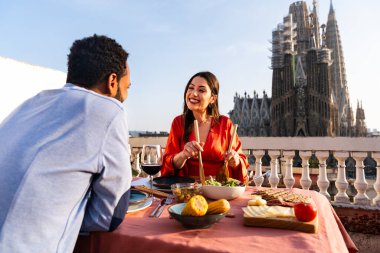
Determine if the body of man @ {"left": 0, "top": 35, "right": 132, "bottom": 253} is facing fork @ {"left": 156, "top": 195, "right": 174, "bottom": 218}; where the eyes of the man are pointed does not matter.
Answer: yes

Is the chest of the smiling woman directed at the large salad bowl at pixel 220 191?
yes

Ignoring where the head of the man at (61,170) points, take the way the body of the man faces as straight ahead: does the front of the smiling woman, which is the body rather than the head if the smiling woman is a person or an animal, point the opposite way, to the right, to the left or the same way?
the opposite way

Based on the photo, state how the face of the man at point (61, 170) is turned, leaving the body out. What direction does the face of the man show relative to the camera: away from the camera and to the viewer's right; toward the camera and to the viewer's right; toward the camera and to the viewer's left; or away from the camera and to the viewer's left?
away from the camera and to the viewer's right

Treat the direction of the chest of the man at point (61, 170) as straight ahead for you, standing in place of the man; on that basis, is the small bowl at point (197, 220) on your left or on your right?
on your right

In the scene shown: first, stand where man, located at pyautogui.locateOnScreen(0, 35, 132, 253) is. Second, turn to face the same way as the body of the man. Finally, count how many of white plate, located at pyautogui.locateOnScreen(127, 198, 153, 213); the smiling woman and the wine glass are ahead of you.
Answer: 3

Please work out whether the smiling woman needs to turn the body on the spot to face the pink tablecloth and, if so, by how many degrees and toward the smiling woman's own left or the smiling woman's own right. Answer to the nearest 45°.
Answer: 0° — they already face it

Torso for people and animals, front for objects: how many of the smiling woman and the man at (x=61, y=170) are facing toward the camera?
1

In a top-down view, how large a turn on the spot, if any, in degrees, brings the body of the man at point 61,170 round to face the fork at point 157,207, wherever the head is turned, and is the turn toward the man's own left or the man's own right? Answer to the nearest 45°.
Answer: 0° — they already face it

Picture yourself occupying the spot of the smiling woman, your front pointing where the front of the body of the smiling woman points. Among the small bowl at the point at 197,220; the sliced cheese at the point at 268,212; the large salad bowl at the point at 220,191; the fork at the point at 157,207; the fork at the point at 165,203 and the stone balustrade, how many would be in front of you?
5

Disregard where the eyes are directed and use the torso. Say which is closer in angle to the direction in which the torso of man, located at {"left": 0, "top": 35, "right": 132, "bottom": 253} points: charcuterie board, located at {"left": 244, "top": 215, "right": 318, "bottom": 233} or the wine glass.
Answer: the wine glass

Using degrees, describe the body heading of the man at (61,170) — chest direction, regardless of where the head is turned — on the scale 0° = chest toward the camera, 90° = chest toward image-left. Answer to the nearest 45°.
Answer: approximately 225°

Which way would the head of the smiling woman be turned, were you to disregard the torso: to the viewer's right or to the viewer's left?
to the viewer's left

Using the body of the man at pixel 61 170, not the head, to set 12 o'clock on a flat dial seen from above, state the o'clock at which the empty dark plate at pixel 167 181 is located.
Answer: The empty dark plate is roughly at 12 o'clock from the man.

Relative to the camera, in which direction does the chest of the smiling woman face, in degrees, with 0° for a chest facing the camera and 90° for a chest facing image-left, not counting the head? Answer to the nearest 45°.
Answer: approximately 0°

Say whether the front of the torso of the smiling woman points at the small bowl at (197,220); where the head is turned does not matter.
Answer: yes
